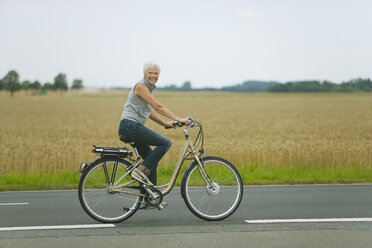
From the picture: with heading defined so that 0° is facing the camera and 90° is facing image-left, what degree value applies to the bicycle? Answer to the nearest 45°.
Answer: approximately 270°

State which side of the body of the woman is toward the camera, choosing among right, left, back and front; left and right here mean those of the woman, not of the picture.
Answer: right
